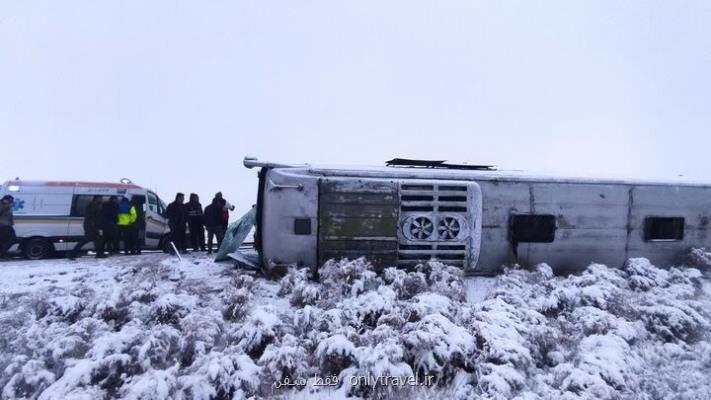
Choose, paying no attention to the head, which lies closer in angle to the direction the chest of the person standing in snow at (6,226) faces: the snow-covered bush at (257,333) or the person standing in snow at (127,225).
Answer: the person standing in snow

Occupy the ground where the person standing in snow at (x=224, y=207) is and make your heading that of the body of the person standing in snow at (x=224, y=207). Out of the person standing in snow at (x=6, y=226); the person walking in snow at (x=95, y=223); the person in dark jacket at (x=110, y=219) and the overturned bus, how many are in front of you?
1

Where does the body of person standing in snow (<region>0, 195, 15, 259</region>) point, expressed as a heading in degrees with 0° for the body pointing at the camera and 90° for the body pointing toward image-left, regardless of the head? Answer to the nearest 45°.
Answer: approximately 270°

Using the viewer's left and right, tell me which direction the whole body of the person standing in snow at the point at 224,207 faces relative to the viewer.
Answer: facing to the right of the viewer

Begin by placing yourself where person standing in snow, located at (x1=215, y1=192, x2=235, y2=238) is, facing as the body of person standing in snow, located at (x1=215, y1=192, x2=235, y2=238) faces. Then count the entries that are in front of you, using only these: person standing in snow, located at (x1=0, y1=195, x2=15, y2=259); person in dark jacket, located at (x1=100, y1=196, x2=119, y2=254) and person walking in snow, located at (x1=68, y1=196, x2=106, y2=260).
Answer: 0

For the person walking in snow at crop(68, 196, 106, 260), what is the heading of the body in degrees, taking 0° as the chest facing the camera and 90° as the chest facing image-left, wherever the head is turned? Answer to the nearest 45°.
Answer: approximately 270°

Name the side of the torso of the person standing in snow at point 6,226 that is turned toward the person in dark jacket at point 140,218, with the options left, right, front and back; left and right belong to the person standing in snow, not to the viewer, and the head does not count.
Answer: front
